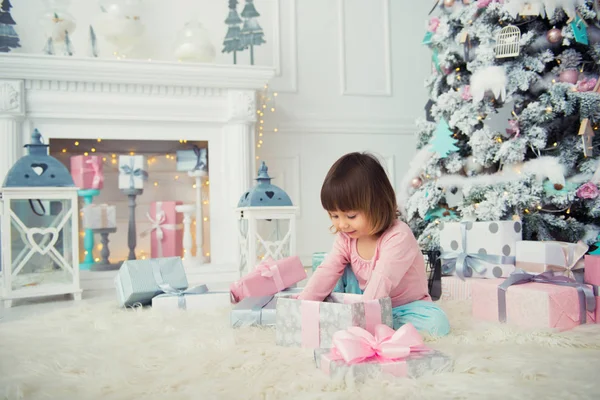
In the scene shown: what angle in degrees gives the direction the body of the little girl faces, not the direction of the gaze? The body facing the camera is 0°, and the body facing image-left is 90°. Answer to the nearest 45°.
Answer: approximately 45°

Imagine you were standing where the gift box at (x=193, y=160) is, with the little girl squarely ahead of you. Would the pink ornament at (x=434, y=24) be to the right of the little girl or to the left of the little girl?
left

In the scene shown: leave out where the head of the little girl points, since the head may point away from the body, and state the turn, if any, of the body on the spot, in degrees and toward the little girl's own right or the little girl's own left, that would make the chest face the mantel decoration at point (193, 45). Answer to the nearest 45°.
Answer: approximately 90° to the little girl's own right

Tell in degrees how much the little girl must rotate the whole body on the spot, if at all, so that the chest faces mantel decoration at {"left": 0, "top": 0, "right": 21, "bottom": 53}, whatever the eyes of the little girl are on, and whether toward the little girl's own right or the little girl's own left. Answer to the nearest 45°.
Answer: approximately 90° to the little girl's own right

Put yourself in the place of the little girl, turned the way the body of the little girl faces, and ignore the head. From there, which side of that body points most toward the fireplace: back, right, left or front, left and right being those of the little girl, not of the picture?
right

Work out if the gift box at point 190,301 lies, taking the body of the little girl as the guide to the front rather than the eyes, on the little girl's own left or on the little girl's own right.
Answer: on the little girl's own right

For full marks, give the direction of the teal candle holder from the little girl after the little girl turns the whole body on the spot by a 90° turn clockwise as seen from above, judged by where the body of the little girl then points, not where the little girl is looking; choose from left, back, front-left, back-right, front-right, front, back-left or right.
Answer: front

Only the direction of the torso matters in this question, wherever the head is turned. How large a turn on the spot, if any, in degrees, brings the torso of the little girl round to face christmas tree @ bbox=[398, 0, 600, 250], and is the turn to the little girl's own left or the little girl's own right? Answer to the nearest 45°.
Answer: approximately 180°

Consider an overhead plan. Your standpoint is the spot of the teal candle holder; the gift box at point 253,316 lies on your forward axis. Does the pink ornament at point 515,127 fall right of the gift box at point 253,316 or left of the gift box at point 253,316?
left

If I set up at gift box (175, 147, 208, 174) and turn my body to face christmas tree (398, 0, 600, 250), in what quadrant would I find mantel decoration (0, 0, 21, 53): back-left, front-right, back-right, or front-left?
back-right
